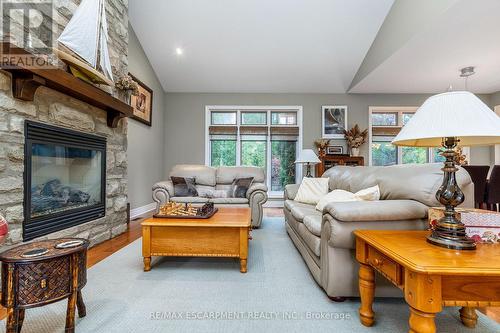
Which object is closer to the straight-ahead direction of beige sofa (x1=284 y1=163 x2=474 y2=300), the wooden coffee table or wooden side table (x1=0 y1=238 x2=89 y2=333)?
the wooden coffee table

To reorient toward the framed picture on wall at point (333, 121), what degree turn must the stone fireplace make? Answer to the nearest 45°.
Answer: approximately 45° to its left

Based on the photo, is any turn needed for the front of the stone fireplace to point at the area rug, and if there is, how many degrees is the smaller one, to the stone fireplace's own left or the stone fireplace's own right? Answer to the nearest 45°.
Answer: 0° — it already faces it

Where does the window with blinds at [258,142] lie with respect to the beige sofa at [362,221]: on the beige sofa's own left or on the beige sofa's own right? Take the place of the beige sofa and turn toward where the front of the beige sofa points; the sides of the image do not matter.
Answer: on the beige sofa's own right

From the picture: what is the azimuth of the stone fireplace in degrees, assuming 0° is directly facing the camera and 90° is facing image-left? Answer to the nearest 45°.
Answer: approximately 315°

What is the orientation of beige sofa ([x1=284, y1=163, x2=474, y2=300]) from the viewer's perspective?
to the viewer's left

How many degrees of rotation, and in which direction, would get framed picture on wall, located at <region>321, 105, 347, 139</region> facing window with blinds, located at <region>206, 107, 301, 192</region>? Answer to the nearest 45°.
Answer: approximately 90° to its right

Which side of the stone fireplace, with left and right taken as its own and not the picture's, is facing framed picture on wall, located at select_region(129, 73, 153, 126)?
left

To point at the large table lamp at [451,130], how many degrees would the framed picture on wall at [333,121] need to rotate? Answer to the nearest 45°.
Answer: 0° — it already faces it
